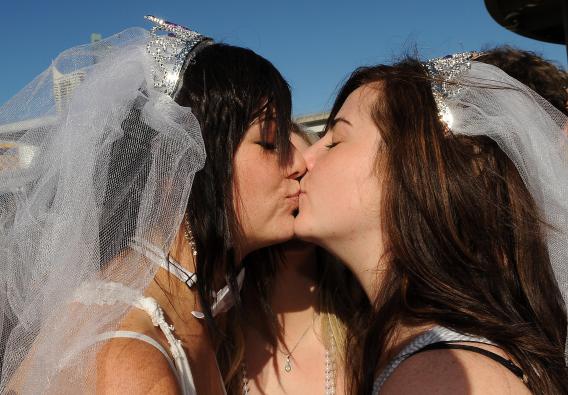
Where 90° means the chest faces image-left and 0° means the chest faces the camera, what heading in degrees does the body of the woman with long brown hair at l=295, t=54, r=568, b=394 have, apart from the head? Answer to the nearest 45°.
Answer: approximately 90°
